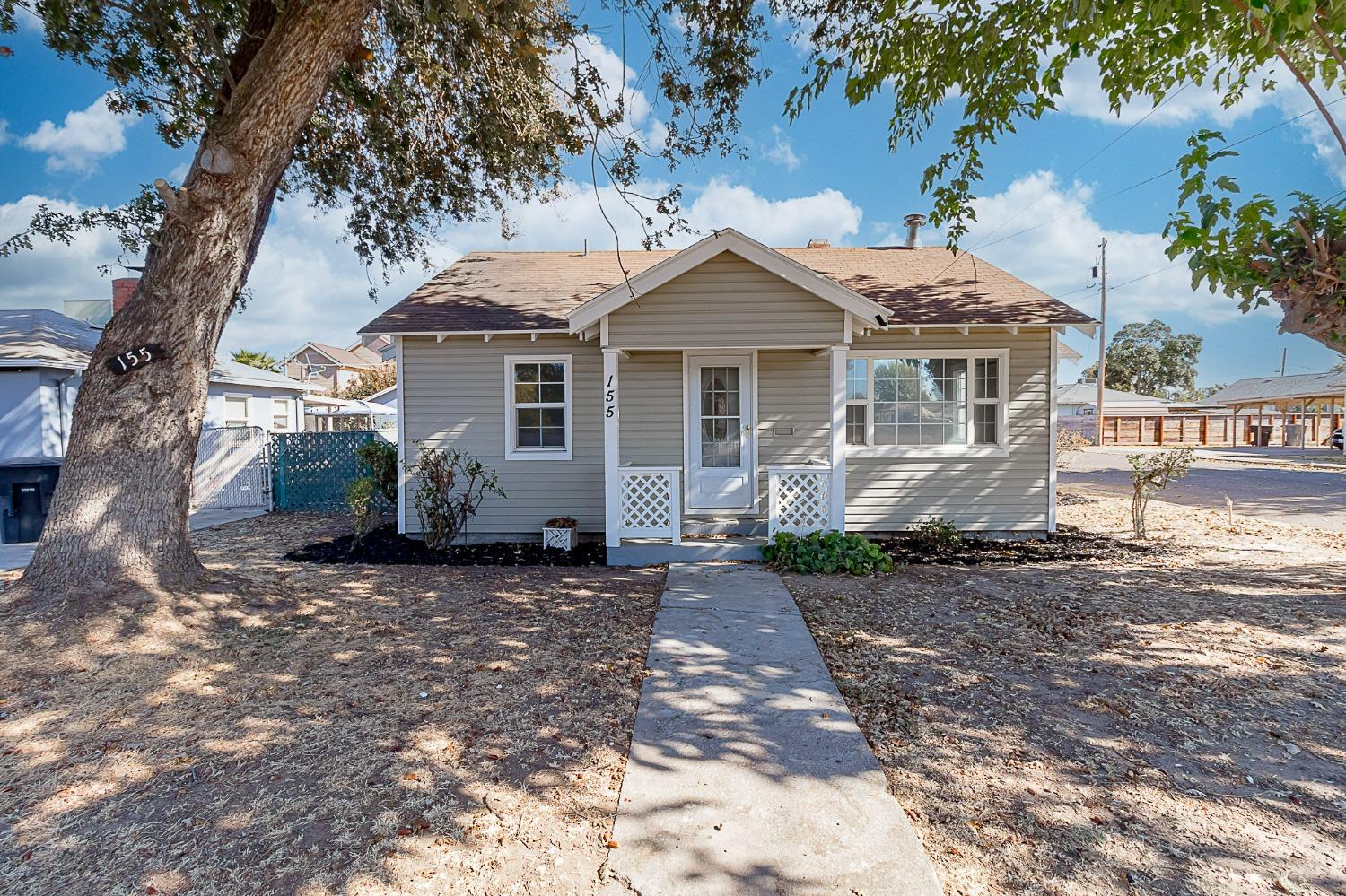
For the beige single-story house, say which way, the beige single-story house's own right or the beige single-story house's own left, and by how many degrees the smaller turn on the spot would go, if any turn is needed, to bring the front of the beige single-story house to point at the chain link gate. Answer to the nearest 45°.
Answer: approximately 90° to the beige single-story house's own right

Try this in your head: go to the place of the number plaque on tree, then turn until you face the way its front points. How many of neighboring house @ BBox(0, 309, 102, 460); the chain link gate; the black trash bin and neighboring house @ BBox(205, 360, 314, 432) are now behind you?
4

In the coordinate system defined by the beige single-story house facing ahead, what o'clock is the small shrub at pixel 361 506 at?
The small shrub is roughly at 3 o'clock from the beige single-story house.

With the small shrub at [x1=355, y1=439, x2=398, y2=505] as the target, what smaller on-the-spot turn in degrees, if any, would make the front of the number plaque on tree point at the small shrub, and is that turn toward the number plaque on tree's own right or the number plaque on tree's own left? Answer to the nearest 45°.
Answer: approximately 135° to the number plaque on tree's own left

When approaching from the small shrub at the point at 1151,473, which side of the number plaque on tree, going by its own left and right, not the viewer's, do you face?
left

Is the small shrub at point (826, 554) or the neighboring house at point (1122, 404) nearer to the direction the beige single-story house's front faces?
the small shrub

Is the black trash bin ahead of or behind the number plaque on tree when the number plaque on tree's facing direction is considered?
behind

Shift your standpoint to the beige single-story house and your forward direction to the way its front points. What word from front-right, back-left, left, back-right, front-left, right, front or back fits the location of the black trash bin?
right

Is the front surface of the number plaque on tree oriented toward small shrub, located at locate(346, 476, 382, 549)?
no

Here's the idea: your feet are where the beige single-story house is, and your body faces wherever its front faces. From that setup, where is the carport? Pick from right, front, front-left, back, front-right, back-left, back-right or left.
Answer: back-left

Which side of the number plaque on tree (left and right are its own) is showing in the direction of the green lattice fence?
back

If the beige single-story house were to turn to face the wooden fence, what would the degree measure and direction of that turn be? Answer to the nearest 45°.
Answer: approximately 135° to its left

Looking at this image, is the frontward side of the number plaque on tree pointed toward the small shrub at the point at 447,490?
no

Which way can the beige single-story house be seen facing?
toward the camera

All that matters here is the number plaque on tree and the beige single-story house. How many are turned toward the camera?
2

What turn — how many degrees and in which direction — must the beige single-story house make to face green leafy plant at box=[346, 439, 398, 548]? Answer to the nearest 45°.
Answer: approximately 90° to its right

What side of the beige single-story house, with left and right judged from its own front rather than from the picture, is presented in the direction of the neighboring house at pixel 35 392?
right

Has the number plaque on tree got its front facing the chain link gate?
no

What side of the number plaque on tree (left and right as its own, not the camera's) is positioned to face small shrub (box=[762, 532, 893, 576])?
left
